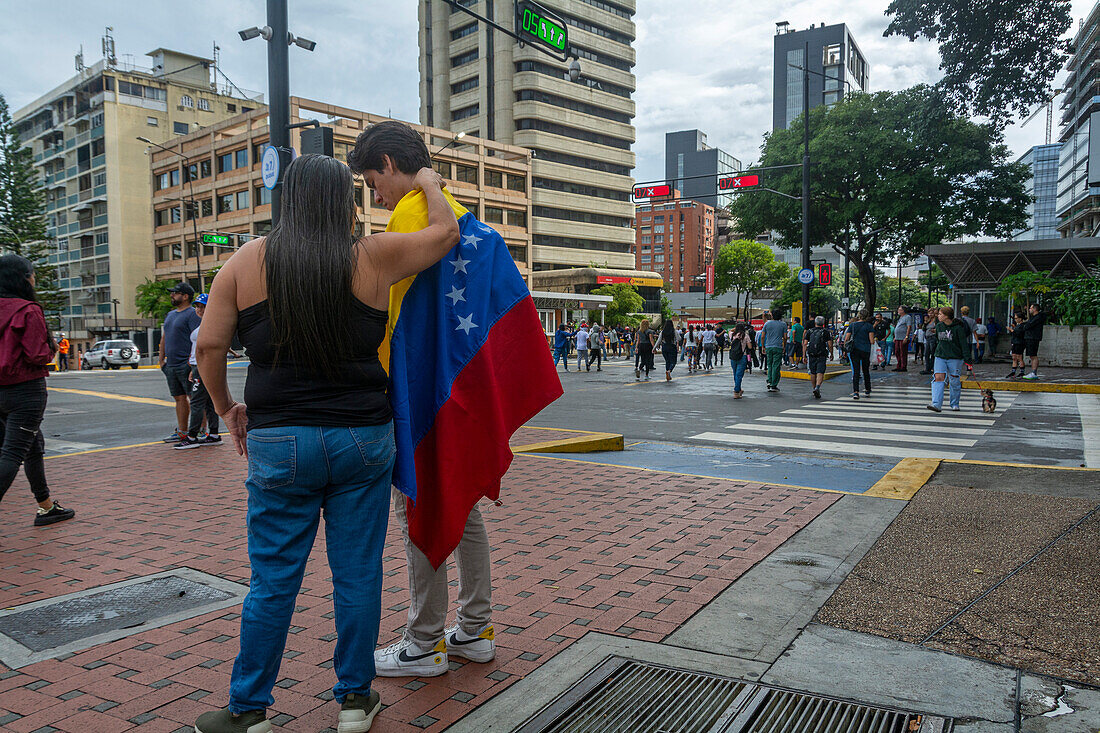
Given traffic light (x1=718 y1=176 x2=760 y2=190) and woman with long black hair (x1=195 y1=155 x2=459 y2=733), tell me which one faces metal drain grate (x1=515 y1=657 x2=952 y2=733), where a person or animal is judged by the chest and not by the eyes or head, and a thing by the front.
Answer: the traffic light

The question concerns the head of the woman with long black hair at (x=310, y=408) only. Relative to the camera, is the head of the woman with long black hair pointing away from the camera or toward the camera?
away from the camera

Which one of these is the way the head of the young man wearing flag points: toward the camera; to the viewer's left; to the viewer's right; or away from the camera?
to the viewer's left

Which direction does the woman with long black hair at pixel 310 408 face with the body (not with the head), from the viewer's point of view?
away from the camera

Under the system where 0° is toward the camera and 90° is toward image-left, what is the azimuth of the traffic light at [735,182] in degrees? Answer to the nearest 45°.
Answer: approximately 0°
